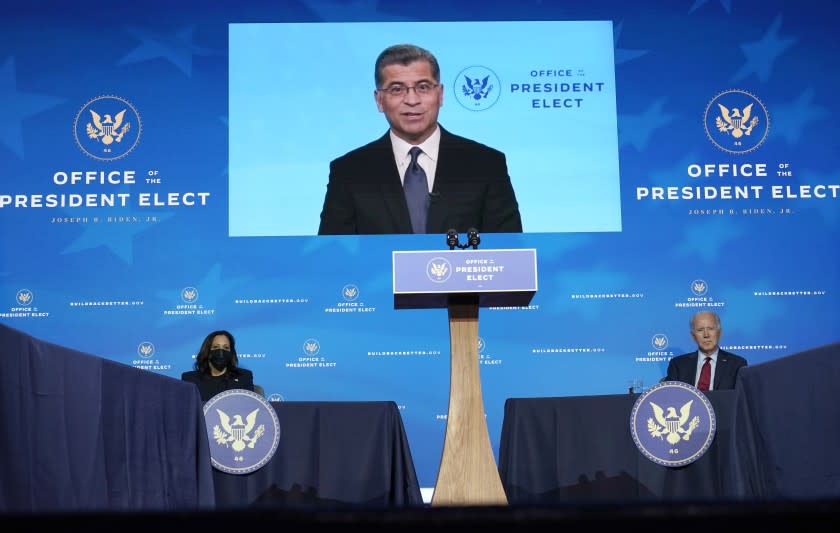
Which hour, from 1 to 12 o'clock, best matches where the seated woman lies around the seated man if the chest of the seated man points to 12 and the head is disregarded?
The seated woman is roughly at 2 o'clock from the seated man.

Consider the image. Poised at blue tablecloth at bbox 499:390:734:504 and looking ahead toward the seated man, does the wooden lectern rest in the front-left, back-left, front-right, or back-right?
back-left

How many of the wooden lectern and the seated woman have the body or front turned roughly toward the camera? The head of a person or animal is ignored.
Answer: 2

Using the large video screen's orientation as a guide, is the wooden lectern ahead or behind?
ahead

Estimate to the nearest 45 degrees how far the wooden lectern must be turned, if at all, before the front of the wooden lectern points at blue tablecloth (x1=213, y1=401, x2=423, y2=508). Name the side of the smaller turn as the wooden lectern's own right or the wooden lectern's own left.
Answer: approximately 135° to the wooden lectern's own right

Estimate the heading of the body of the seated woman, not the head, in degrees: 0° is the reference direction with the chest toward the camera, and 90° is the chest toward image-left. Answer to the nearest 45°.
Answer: approximately 0°
